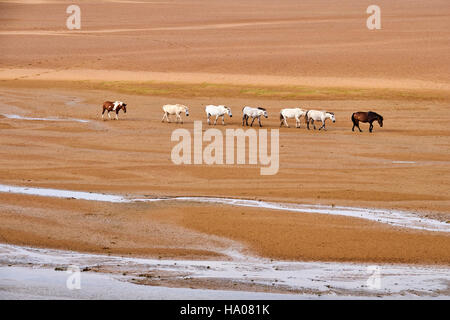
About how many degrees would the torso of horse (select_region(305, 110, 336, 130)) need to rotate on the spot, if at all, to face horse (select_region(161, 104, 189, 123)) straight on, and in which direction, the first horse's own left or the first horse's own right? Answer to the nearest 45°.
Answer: approximately 180°

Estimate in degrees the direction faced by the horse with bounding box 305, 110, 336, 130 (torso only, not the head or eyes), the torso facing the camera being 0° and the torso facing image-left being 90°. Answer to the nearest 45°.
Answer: approximately 270°

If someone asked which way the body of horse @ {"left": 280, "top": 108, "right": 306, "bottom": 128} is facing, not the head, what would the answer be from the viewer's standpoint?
to the viewer's right

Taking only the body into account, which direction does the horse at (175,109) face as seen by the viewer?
to the viewer's right

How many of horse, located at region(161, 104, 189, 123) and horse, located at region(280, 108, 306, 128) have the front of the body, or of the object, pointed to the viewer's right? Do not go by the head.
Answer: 2

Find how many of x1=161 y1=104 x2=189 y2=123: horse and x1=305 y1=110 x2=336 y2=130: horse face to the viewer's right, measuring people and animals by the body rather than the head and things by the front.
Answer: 2

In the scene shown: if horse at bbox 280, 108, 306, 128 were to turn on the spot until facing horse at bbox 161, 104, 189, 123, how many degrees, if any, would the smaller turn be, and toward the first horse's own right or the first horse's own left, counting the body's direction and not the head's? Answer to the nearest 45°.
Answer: approximately 180°
